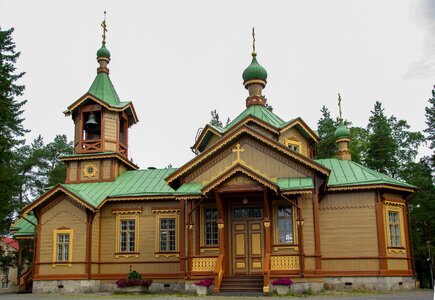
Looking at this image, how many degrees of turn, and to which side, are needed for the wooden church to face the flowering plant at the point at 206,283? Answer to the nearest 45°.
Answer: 0° — it already faces it

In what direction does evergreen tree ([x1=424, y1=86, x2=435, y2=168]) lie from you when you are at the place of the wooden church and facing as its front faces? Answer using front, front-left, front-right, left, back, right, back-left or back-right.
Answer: back-left

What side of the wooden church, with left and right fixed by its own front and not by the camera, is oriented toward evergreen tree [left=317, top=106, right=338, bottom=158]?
back

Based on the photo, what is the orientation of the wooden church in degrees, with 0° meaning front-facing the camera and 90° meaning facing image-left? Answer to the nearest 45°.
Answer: approximately 0°

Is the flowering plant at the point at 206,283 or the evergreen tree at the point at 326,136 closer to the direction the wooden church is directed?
the flowering plant

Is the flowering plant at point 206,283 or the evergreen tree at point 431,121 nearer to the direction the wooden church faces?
the flowering plant

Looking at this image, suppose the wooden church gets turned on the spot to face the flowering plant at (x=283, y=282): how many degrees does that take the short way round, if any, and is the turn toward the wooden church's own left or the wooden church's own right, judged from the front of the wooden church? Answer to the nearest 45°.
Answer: approximately 45° to the wooden church's own left

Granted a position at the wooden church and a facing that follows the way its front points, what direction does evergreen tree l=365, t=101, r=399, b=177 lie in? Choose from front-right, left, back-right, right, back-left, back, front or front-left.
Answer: back-left
